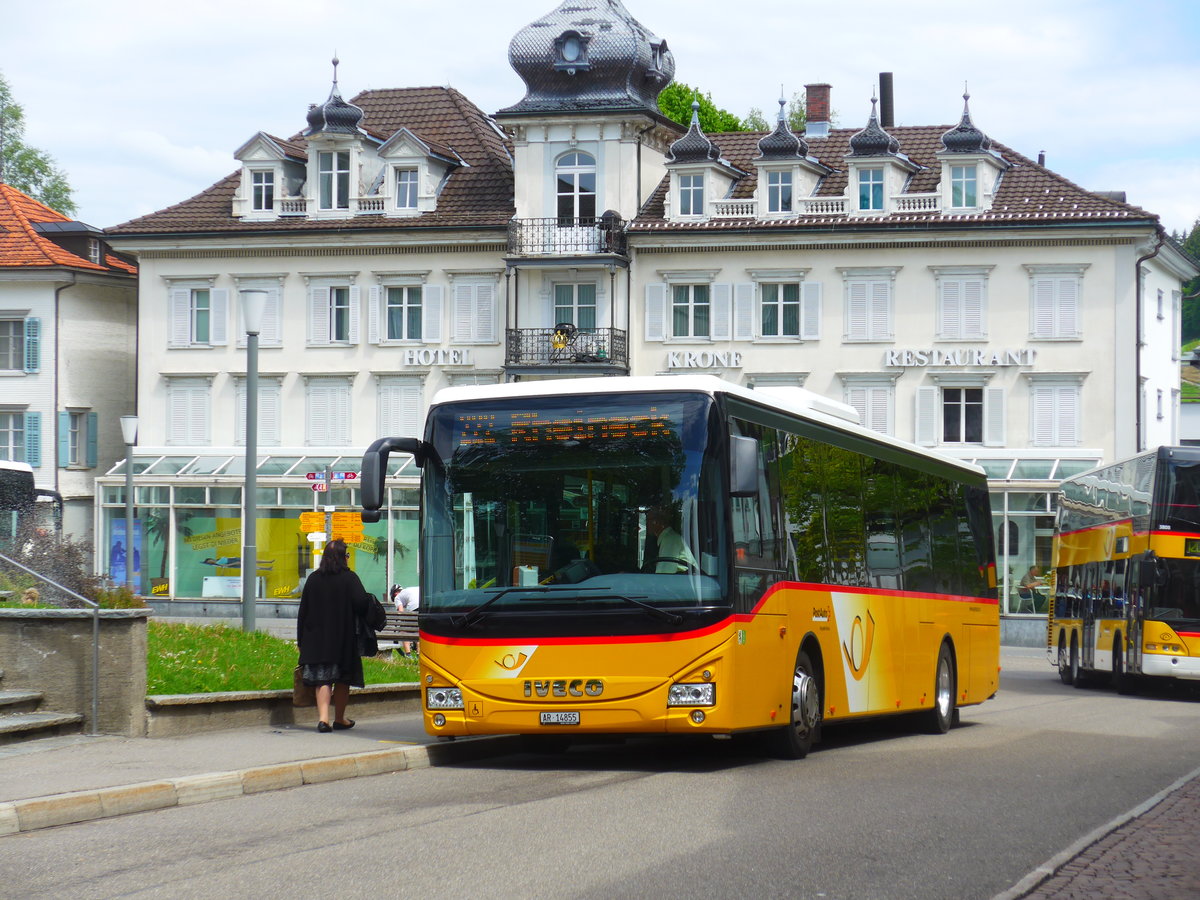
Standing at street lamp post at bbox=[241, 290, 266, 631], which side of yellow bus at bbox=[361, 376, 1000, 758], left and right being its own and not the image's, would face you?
right

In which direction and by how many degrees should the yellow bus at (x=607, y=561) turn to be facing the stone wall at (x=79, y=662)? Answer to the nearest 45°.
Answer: approximately 45° to its right

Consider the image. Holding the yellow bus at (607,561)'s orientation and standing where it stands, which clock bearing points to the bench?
The bench is roughly at 4 o'clock from the yellow bus.

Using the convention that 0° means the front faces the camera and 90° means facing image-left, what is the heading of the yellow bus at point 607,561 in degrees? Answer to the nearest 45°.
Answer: approximately 45°

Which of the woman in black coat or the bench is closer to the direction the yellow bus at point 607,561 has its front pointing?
the woman in black coat

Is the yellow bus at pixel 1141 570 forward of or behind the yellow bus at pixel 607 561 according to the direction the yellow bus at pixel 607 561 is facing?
behind
